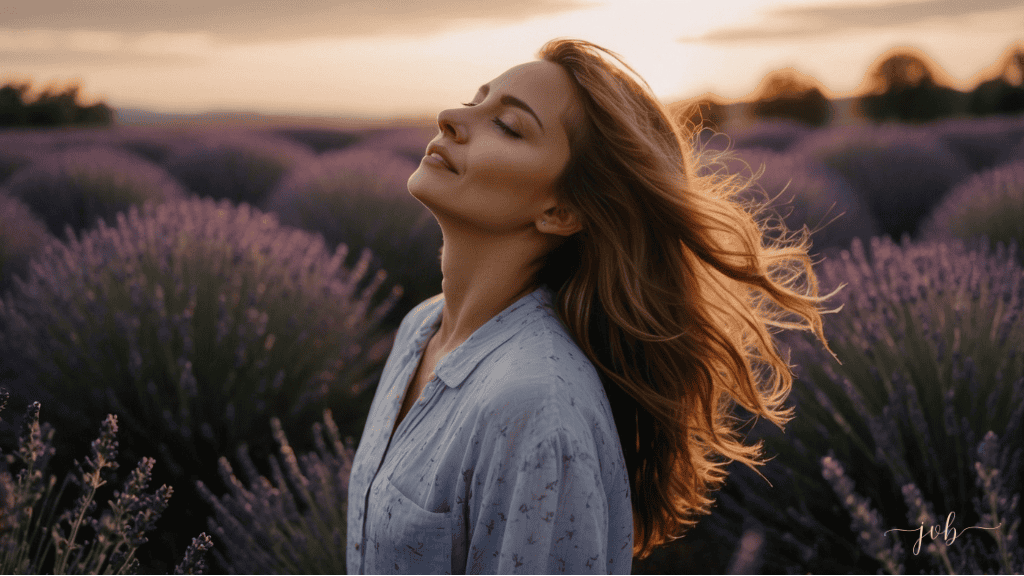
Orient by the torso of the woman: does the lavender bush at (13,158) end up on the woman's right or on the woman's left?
on the woman's right

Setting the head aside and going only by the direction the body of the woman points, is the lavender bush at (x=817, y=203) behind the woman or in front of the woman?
behind

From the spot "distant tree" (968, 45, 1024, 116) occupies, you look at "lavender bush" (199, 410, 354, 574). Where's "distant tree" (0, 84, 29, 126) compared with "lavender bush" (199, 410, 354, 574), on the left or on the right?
right

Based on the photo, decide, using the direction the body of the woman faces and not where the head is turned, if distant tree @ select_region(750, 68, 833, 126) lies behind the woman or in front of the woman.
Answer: behind

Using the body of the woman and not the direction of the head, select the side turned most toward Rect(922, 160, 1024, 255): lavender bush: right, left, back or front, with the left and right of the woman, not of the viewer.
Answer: back

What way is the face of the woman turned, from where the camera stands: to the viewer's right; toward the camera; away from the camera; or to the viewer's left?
to the viewer's left

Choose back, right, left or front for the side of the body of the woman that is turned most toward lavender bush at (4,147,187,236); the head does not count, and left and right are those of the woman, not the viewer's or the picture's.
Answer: right
